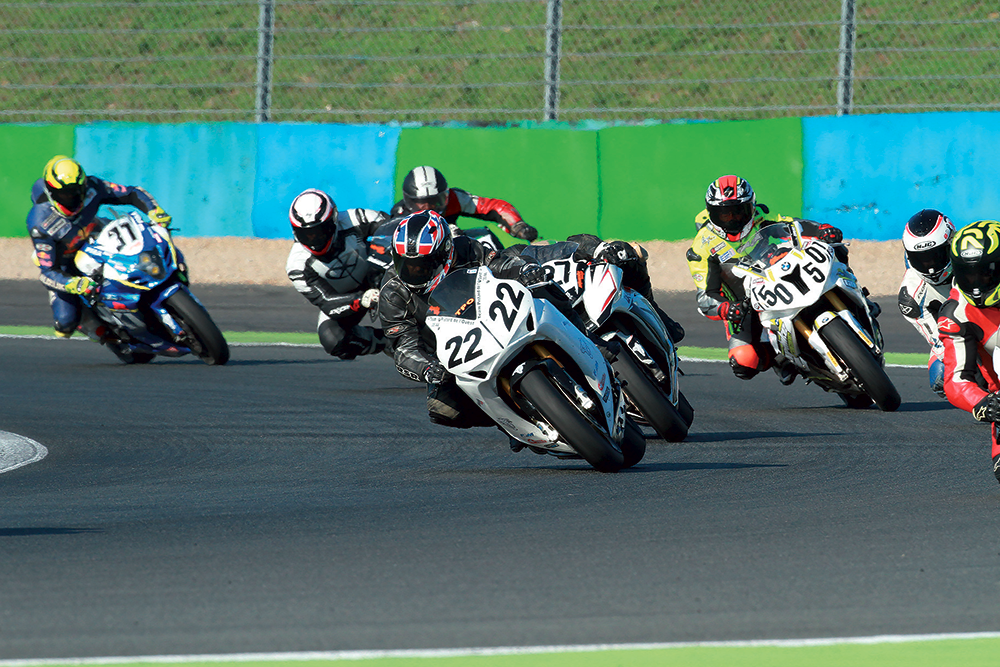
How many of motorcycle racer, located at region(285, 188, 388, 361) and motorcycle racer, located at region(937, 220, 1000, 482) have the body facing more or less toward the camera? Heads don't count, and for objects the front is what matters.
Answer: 2

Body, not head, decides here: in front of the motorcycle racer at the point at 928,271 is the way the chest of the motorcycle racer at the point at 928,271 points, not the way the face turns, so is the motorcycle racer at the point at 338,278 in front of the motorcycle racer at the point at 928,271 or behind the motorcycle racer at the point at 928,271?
behind

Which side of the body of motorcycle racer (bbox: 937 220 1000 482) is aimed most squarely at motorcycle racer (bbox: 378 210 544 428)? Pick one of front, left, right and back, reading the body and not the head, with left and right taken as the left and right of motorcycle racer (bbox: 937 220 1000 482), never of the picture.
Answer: right

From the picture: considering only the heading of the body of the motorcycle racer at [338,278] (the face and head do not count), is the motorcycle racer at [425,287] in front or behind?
in front

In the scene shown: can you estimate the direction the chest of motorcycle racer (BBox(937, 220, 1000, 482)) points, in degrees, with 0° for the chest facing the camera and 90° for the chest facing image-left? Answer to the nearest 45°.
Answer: approximately 0°

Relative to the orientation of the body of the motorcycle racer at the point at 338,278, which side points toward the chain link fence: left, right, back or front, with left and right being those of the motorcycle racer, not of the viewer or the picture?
back

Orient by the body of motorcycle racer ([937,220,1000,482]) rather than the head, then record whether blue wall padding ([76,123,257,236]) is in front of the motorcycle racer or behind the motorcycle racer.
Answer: behind

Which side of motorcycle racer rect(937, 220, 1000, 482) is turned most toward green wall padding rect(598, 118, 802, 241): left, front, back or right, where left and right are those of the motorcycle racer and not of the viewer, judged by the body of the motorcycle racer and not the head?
back

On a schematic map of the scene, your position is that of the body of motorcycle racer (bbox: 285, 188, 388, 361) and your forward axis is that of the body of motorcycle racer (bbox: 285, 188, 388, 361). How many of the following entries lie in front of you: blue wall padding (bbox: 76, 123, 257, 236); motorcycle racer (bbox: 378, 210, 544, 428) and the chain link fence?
1

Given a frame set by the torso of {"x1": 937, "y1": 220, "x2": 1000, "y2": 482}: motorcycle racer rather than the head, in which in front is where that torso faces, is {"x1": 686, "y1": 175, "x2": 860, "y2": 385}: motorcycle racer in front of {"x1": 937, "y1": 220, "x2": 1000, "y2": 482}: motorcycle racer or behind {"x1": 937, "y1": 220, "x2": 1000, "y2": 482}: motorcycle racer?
behind
